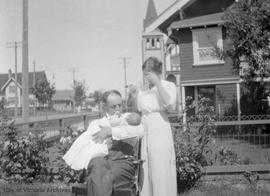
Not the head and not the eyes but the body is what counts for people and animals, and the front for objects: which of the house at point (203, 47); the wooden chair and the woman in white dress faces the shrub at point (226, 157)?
the house

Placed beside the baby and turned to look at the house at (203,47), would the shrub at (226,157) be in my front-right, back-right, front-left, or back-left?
front-right

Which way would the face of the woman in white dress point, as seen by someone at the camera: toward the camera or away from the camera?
toward the camera

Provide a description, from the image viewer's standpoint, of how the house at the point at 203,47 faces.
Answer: facing the viewer

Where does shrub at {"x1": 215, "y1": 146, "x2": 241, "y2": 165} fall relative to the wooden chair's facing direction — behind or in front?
behind

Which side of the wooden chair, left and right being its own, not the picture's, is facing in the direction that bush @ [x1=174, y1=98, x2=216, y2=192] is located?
back

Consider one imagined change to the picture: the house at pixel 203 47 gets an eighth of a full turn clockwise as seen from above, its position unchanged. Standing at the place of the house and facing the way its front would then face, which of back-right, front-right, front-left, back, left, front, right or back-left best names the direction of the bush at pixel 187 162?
front-left

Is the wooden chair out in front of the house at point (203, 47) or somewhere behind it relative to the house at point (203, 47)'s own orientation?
in front

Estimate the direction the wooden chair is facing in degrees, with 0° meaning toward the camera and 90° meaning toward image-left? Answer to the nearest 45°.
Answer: approximately 45°

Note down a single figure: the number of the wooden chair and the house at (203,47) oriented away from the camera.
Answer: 0

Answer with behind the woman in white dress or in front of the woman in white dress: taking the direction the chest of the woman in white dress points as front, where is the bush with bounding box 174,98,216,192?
behind

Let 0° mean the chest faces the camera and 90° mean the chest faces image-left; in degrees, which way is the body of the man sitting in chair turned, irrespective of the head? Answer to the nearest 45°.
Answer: approximately 45°

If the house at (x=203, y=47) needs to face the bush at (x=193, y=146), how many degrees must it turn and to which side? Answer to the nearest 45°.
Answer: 0° — it already faces it

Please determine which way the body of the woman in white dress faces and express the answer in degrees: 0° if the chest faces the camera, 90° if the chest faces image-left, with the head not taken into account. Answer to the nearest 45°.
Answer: approximately 45°

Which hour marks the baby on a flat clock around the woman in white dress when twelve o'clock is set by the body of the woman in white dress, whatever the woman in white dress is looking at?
The baby is roughly at 2 o'clock from the woman in white dress.
